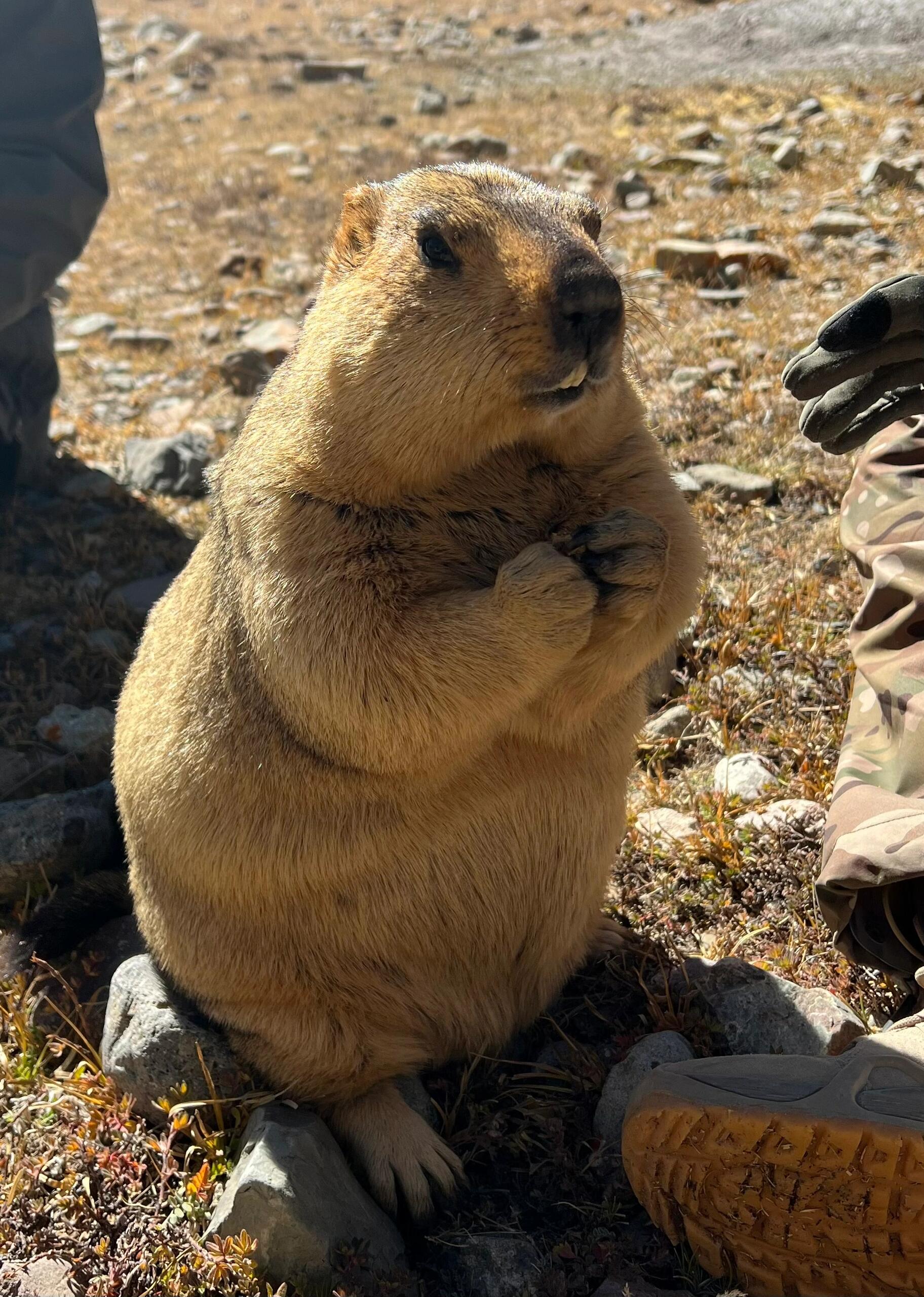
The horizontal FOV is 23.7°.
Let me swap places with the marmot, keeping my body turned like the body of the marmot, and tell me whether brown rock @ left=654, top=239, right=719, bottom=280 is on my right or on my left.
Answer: on my left

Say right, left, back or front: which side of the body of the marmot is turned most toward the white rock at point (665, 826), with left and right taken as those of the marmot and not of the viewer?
left

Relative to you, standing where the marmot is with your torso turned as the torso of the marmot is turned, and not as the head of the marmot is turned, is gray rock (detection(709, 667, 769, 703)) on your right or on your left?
on your left

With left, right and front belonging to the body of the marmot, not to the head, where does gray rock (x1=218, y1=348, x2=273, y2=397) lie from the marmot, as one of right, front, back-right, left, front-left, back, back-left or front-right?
back-left

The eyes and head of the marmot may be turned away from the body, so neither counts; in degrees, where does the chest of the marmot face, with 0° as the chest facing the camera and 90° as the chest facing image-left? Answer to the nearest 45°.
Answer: approximately 315°

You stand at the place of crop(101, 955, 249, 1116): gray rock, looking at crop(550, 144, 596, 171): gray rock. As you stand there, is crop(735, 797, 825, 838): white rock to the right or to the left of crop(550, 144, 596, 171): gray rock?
right

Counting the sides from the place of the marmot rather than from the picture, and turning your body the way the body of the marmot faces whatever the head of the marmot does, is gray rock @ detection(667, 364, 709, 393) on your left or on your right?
on your left

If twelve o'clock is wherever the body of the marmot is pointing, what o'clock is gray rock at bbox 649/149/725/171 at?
The gray rock is roughly at 8 o'clock from the marmot.
